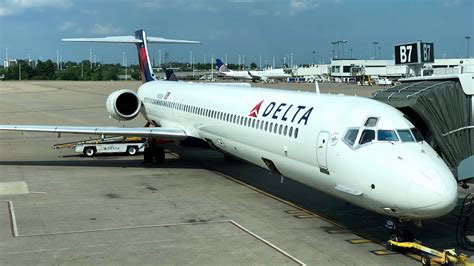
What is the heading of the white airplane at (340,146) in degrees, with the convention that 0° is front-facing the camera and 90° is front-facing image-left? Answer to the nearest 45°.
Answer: approximately 315°

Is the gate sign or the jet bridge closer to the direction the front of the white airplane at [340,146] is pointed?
the jet bridge

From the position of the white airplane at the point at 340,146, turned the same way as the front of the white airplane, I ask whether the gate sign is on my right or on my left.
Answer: on my left
